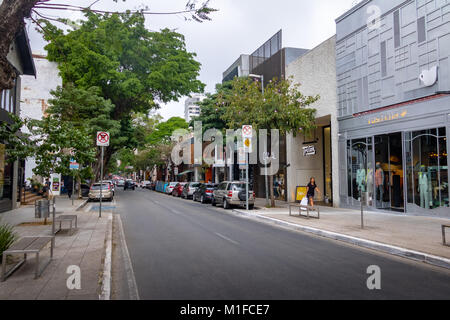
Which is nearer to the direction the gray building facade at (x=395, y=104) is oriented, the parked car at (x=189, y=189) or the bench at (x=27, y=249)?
the bench

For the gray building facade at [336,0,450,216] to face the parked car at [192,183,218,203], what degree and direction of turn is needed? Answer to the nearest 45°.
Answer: approximately 45° to its right

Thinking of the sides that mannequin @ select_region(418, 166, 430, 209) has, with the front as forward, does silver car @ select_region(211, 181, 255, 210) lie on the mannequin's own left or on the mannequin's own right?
on the mannequin's own right

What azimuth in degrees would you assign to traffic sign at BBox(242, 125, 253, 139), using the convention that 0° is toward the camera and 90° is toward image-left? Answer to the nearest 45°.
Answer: approximately 0°

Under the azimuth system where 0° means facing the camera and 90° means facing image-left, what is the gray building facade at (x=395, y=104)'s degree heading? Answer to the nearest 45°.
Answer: approximately 45°

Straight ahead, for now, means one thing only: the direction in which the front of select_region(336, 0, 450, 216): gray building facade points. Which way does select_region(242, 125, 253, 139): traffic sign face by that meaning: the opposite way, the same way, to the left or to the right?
to the left

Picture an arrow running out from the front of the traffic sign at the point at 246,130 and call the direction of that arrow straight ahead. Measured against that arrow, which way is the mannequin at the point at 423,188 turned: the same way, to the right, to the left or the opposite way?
to the right

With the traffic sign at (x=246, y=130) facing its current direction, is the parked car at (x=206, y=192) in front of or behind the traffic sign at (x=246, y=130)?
behind
